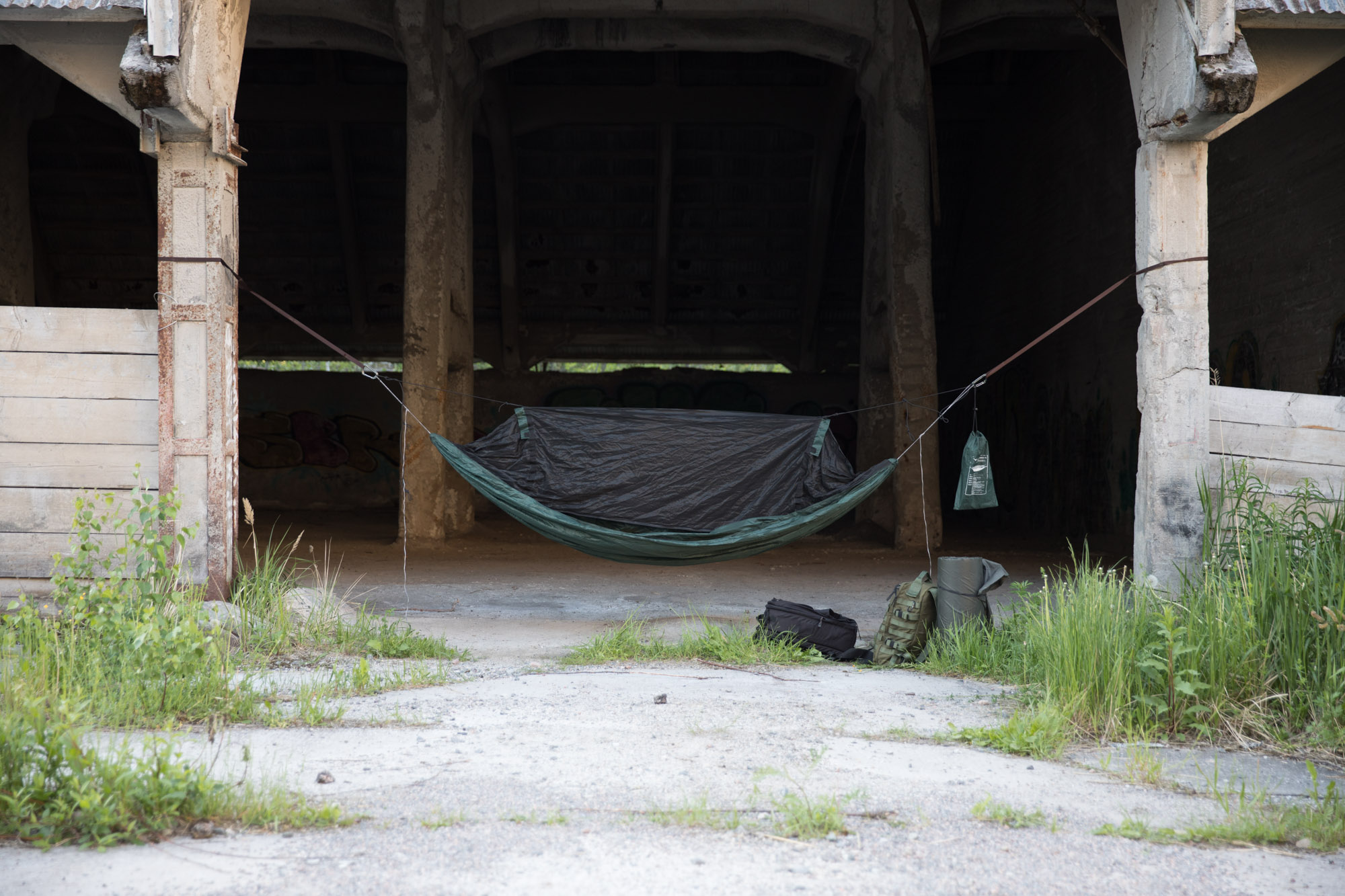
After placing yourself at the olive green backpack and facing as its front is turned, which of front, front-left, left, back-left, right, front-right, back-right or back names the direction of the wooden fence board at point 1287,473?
back-left

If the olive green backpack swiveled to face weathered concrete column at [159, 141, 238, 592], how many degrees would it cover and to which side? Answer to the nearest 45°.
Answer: approximately 45° to its right

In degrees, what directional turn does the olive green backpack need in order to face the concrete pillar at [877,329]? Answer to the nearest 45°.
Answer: approximately 135° to its right

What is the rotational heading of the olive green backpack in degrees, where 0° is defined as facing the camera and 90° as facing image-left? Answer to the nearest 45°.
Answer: approximately 45°

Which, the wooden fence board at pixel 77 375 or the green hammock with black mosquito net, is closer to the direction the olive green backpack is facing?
the wooden fence board

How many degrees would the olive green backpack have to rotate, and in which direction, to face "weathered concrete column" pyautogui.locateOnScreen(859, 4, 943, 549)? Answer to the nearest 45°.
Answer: approximately 135° to its right

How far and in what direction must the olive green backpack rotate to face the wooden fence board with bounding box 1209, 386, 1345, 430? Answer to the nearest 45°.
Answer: approximately 135° to its left

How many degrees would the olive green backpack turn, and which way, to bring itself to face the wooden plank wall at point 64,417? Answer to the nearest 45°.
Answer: approximately 45° to its right

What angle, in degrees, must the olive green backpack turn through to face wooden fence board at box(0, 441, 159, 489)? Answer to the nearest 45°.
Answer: approximately 45° to its right

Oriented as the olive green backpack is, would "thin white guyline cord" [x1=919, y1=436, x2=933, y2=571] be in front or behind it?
behind

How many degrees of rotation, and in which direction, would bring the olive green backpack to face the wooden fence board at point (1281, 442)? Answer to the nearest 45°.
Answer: approximately 135° to its left

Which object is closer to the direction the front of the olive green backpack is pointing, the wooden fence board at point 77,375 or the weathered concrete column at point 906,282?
the wooden fence board
